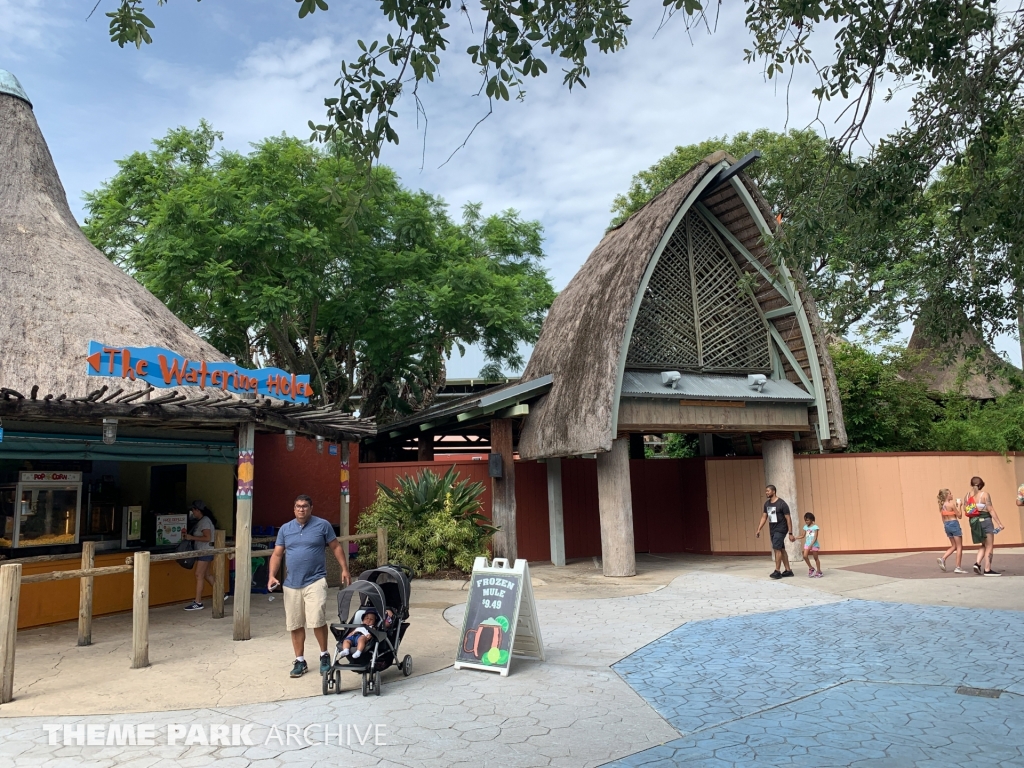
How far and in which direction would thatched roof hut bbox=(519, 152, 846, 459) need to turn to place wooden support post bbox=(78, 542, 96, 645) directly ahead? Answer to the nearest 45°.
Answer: approximately 90° to its right

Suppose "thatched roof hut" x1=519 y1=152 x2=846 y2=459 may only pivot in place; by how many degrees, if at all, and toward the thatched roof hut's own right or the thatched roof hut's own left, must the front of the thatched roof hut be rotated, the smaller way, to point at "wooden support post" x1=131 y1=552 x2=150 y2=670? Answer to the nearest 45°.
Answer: approximately 90° to the thatched roof hut's own right

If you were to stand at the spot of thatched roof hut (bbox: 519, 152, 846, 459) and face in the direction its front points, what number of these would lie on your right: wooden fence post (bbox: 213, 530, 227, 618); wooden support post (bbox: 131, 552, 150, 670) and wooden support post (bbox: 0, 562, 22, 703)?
3

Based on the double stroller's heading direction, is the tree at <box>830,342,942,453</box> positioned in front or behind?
behind

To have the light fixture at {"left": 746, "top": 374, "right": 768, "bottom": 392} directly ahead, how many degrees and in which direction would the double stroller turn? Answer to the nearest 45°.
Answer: approximately 180°

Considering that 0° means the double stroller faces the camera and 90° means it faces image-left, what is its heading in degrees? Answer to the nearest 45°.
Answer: approximately 45°

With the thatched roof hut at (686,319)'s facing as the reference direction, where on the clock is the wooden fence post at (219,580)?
The wooden fence post is roughly at 3 o'clock from the thatched roof hut.

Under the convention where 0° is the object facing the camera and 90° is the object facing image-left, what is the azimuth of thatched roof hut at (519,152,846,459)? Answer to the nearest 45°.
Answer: approximately 315°

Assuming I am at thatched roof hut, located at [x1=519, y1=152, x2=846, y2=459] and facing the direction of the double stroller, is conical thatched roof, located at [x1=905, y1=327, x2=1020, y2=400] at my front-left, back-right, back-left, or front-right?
back-left

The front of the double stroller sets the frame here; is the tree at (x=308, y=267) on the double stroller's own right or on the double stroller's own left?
on the double stroller's own right

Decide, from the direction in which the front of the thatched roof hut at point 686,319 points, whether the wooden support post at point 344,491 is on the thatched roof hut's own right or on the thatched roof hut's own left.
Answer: on the thatched roof hut's own right
